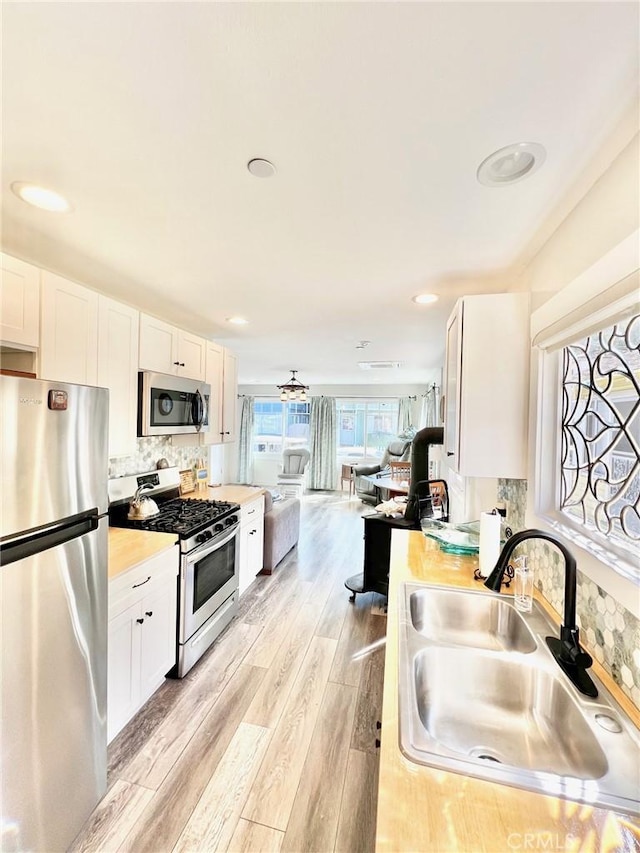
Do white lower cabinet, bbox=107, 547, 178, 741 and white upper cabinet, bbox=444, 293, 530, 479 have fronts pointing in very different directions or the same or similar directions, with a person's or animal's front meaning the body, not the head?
very different directions

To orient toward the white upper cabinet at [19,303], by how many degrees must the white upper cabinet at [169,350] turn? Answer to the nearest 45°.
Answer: approximately 90° to its right

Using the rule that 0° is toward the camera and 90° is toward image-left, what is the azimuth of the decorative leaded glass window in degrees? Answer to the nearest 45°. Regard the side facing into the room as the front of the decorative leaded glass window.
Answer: approximately 45°

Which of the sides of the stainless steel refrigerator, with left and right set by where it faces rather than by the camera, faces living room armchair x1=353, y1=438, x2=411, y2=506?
left

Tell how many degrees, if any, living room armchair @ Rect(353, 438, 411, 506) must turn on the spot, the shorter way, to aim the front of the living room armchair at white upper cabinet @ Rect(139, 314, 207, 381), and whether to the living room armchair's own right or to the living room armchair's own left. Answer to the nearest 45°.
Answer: approximately 45° to the living room armchair's own left
